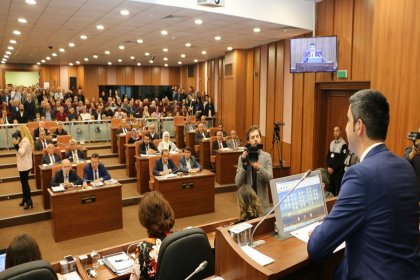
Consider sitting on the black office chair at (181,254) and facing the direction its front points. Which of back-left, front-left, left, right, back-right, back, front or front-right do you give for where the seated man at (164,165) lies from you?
front-right

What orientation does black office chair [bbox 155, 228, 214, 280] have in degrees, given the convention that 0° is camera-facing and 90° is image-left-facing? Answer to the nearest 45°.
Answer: approximately 135°

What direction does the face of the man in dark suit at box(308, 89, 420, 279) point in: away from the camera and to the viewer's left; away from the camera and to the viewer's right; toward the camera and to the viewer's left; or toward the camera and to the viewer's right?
away from the camera and to the viewer's left

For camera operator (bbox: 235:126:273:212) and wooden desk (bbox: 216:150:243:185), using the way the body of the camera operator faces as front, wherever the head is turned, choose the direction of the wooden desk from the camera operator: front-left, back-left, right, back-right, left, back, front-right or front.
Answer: back

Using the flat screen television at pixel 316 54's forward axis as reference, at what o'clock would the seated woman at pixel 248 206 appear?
The seated woman is roughly at 12 o'clock from the flat screen television.

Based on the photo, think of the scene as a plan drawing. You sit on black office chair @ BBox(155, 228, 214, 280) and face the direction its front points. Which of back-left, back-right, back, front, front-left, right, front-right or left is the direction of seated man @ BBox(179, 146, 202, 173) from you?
front-right

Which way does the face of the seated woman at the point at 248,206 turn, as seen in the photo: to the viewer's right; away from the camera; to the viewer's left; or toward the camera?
away from the camera

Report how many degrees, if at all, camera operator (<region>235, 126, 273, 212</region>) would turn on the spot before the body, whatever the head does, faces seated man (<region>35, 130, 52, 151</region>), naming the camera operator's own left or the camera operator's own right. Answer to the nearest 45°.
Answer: approximately 135° to the camera operator's own right

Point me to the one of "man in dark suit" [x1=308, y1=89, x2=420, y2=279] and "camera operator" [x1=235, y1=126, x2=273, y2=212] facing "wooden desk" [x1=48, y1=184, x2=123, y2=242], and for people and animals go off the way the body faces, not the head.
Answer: the man in dark suit

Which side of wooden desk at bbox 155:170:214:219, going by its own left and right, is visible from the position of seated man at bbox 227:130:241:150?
back

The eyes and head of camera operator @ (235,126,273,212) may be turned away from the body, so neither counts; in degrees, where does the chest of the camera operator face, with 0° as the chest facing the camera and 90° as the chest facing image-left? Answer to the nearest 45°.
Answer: approximately 0°

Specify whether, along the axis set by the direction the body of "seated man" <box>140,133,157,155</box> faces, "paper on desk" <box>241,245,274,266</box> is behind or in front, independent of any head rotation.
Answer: in front

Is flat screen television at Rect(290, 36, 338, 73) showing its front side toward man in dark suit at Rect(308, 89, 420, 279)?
yes

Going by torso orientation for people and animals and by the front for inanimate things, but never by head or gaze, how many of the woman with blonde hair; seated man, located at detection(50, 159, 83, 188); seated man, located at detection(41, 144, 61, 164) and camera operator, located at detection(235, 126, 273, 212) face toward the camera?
3
